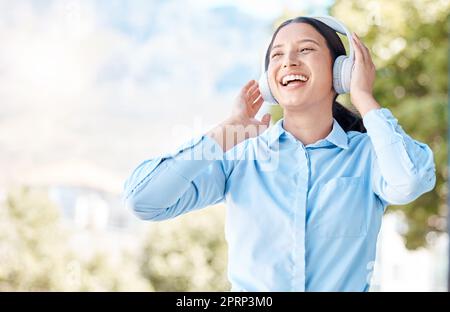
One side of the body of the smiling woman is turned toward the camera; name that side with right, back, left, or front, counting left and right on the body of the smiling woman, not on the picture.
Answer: front

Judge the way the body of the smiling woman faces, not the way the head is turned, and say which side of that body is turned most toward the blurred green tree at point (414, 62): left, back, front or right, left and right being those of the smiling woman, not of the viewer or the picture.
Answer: back

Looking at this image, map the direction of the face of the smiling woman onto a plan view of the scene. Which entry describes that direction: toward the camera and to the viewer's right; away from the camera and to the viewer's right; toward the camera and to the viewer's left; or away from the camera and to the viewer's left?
toward the camera and to the viewer's left
